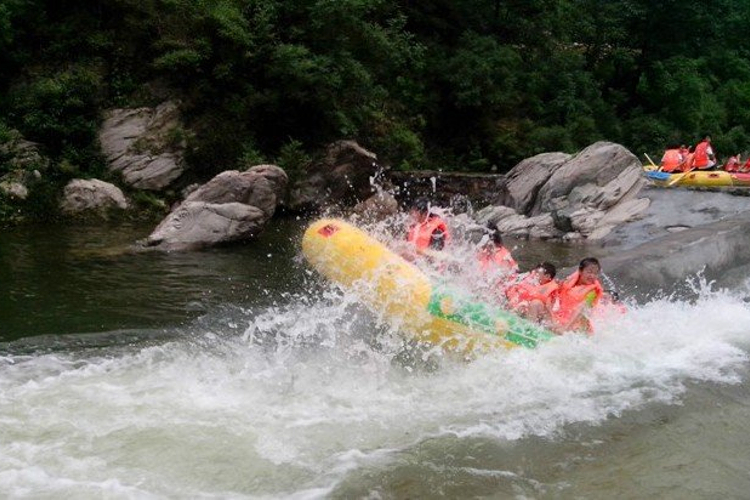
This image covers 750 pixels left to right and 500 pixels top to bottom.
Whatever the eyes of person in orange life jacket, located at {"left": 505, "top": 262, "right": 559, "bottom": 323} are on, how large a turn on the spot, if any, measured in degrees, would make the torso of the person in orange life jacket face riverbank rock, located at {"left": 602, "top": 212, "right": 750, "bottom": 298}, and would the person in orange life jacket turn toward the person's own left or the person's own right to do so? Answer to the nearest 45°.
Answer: approximately 180°

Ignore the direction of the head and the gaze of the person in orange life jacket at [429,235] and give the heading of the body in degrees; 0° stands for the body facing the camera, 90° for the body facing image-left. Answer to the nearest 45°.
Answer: approximately 45°

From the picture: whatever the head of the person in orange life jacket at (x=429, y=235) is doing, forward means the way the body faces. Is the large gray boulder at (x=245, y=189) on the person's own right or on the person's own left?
on the person's own right

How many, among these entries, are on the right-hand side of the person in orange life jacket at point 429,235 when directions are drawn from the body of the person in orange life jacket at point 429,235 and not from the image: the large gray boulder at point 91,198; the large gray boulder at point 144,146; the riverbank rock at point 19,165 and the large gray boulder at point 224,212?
4

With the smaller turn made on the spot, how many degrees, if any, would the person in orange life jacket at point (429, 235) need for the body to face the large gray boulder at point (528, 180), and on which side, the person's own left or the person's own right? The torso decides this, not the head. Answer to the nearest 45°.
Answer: approximately 135° to the person's own right

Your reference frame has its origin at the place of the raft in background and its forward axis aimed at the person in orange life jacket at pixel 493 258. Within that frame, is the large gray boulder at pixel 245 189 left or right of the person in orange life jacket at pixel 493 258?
right
